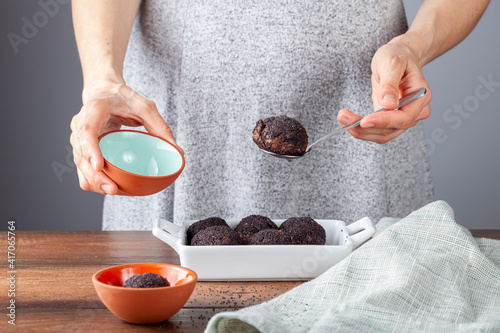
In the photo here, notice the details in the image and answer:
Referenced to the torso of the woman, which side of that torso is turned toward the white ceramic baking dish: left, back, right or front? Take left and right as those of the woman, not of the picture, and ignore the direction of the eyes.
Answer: front

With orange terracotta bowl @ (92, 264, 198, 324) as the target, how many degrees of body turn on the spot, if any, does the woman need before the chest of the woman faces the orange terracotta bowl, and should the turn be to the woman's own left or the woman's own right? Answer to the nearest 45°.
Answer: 0° — they already face it

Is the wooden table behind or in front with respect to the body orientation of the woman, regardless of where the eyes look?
in front

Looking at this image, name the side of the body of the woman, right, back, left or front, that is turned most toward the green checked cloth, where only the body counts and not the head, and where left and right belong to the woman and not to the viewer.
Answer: front

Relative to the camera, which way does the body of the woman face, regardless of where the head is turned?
toward the camera
